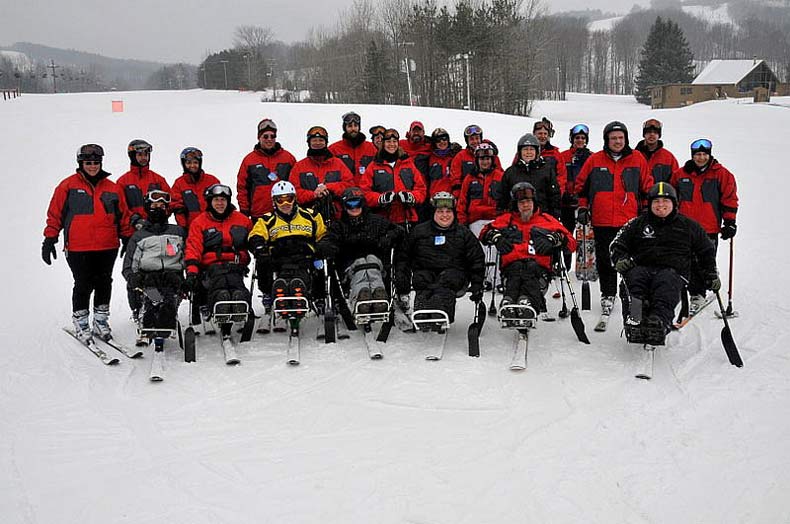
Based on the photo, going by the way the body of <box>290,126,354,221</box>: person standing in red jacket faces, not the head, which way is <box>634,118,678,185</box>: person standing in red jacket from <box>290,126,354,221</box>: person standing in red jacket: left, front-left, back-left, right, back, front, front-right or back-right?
left

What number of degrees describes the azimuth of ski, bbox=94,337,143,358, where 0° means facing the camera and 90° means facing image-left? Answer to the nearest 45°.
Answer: approximately 315°

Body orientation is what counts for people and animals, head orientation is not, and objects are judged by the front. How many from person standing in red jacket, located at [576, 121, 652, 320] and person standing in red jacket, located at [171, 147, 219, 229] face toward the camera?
2

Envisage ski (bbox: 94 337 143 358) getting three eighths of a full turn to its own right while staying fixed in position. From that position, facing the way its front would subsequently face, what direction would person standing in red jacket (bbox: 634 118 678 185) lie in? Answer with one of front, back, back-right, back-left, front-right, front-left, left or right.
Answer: back

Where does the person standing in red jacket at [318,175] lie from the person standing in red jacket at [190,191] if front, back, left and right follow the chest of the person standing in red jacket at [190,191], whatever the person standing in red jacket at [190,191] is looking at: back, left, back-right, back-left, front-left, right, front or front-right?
left

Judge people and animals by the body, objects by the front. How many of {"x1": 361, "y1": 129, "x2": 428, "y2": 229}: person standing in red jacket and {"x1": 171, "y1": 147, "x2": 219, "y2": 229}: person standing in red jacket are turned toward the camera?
2

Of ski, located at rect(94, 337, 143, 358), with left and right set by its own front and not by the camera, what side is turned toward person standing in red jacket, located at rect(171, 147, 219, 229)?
left

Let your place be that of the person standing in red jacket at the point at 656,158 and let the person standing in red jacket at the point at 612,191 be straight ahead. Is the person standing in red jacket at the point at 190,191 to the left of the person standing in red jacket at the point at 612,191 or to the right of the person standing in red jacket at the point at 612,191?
right

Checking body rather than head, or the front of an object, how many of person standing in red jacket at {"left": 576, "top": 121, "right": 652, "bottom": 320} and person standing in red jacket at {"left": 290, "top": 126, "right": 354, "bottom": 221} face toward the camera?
2

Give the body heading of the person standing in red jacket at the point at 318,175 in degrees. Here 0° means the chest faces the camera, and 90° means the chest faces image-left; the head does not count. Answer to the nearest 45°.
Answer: approximately 0°

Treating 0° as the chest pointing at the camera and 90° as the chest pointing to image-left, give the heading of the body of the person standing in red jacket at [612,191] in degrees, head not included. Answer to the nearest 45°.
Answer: approximately 0°
